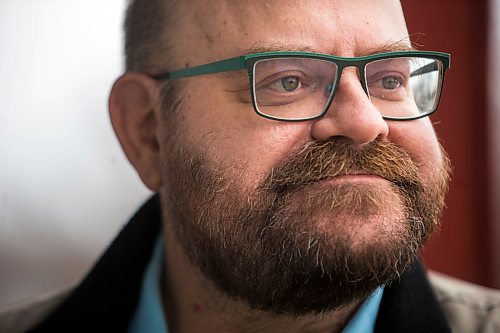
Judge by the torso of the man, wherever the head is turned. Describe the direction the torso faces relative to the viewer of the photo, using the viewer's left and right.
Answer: facing the viewer and to the right of the viewer
